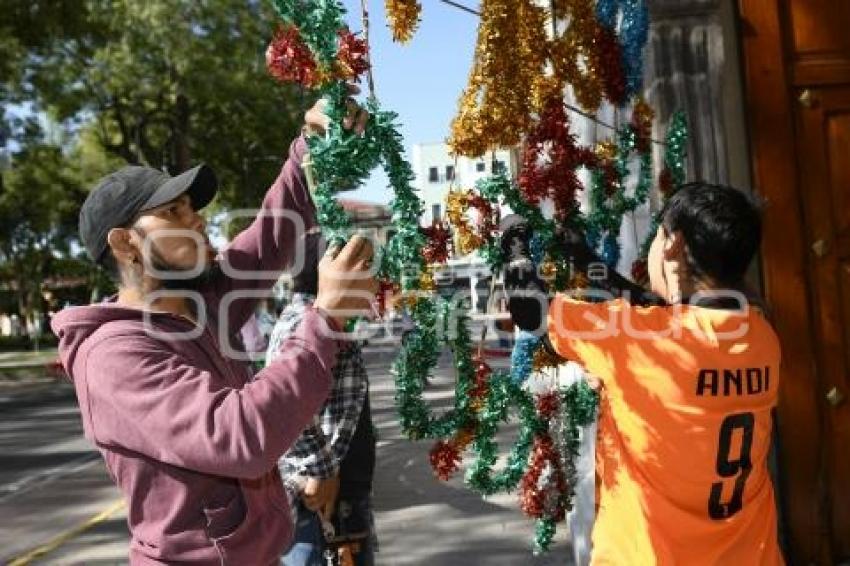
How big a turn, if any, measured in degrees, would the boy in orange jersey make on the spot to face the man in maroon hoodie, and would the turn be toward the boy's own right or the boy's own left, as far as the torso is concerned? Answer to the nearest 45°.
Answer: approximately 90° to the boy's own left

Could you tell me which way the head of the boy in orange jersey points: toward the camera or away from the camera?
away from the camera

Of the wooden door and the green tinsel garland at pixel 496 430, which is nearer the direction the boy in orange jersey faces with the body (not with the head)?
the green tinsel garland

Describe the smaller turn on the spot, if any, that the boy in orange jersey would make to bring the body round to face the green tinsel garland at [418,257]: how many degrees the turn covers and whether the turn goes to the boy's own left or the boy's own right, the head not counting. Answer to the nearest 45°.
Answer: approximately 45° to the boy's own left

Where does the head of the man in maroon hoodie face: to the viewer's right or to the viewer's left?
to the viewer's right

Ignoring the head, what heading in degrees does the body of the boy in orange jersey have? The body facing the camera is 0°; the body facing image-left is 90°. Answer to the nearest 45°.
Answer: approximately 135°
